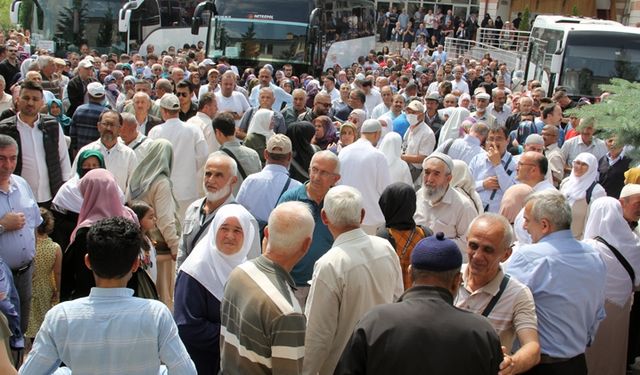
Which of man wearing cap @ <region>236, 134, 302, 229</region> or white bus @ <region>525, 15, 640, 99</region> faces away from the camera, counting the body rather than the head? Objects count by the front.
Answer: the man wearing cap

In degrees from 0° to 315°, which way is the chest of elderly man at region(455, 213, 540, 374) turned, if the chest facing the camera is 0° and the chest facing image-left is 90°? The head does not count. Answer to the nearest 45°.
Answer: approximately 45°

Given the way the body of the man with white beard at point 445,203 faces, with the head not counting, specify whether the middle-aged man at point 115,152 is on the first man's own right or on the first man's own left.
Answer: on the first man's own right

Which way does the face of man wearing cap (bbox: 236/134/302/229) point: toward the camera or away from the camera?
away from the camera

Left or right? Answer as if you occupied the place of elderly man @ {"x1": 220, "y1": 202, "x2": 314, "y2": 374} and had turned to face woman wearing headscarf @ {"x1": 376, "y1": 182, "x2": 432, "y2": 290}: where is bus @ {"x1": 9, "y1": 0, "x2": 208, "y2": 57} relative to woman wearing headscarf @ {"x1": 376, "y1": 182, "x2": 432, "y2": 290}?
left
